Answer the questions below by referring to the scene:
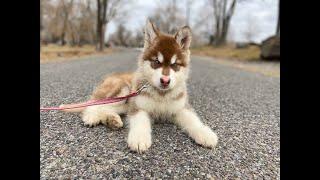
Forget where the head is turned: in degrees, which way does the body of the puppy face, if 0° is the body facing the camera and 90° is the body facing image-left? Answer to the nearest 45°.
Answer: approximately 315°
